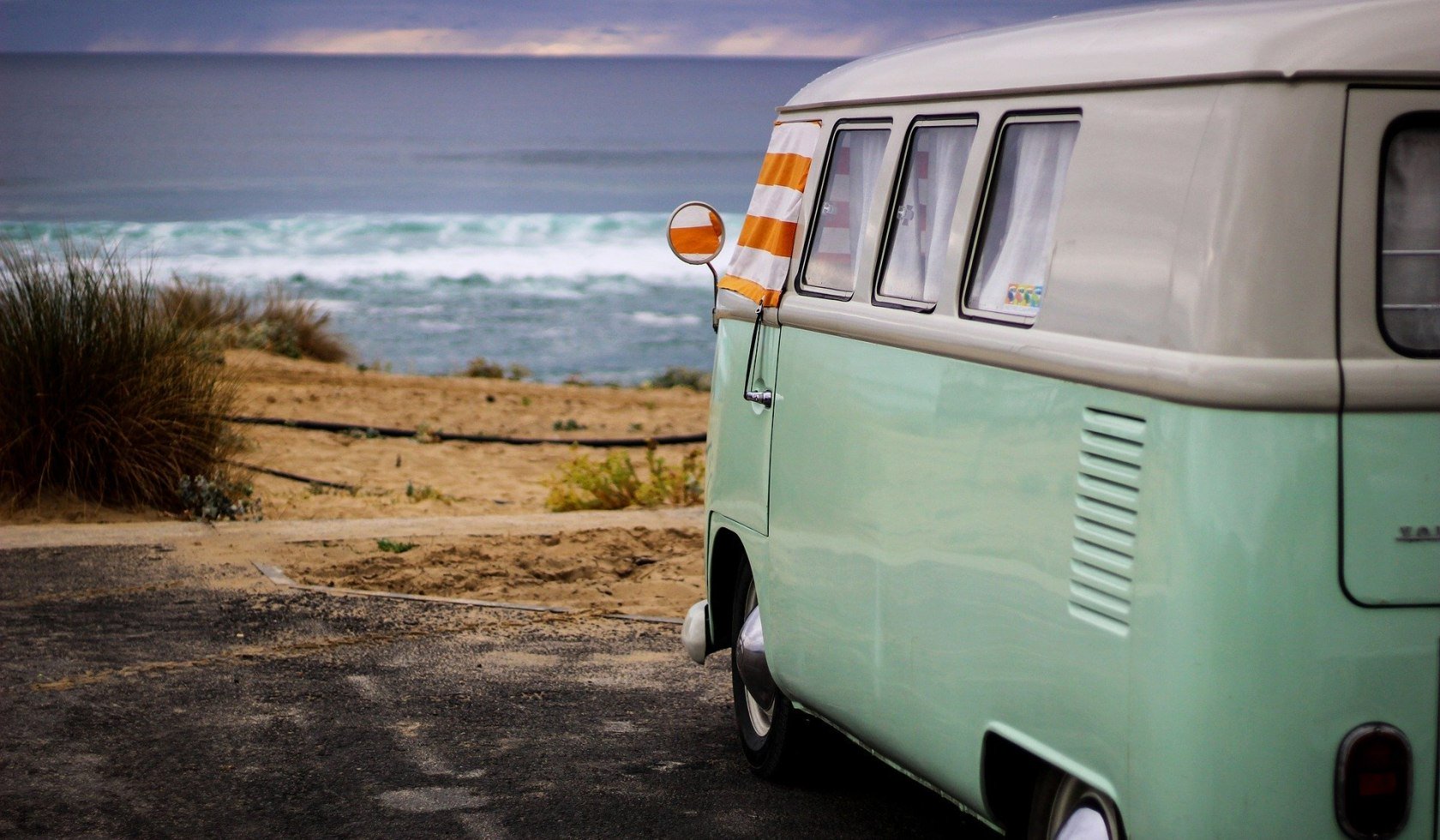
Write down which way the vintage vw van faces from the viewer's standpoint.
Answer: facing away from the viewer and to the left of the viewer

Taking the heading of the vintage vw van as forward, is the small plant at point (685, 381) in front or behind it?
in front

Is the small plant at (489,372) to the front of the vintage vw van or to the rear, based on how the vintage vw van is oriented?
to the front

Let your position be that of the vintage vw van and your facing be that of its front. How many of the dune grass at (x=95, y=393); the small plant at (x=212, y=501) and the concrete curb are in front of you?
3

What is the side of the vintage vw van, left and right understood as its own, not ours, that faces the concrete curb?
front
